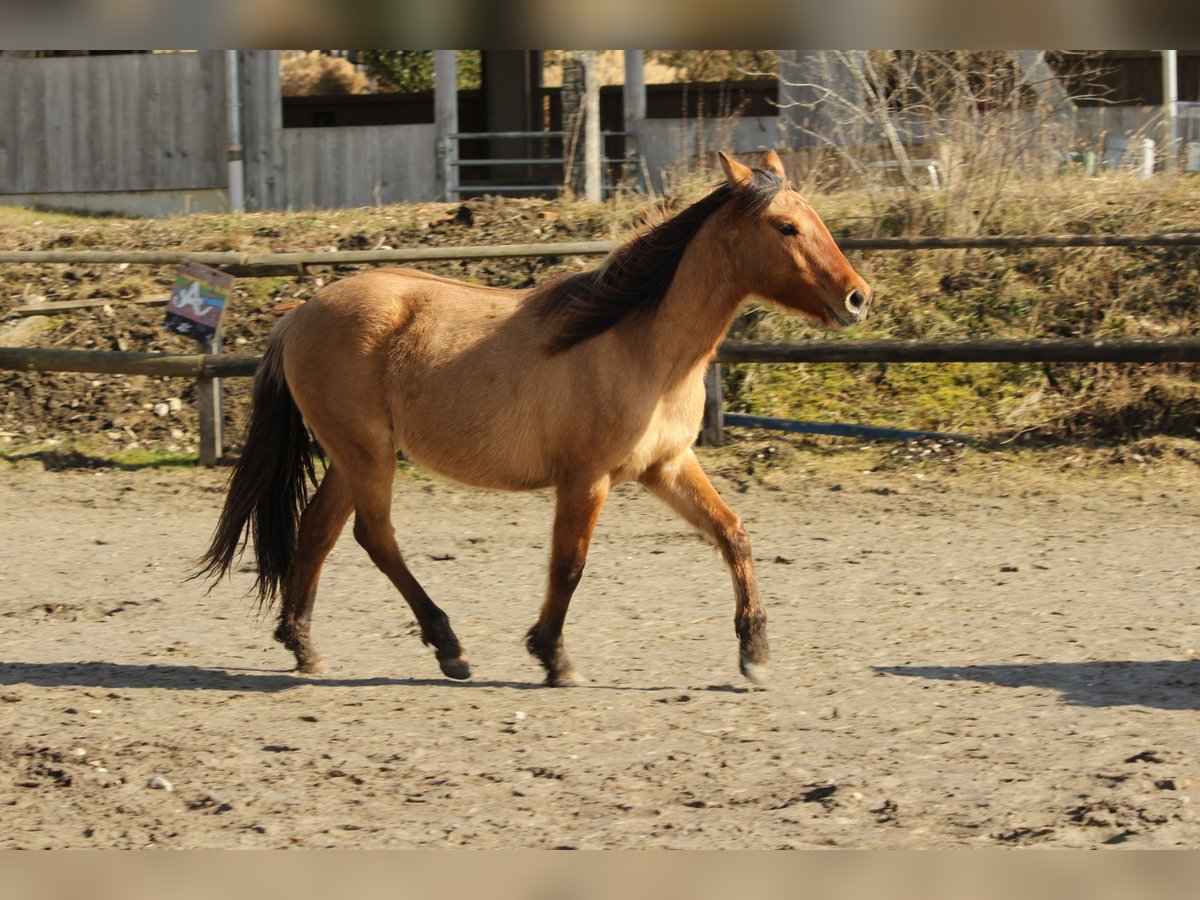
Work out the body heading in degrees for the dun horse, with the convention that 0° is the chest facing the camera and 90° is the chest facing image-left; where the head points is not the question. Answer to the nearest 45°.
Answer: approximately 270°

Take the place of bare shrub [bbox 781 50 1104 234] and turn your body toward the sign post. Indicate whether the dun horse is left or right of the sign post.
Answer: left

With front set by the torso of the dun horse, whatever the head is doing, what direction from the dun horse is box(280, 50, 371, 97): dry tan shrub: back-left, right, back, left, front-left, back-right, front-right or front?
left

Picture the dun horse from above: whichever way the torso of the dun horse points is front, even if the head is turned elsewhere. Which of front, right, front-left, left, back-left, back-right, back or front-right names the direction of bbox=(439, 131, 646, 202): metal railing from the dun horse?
left
